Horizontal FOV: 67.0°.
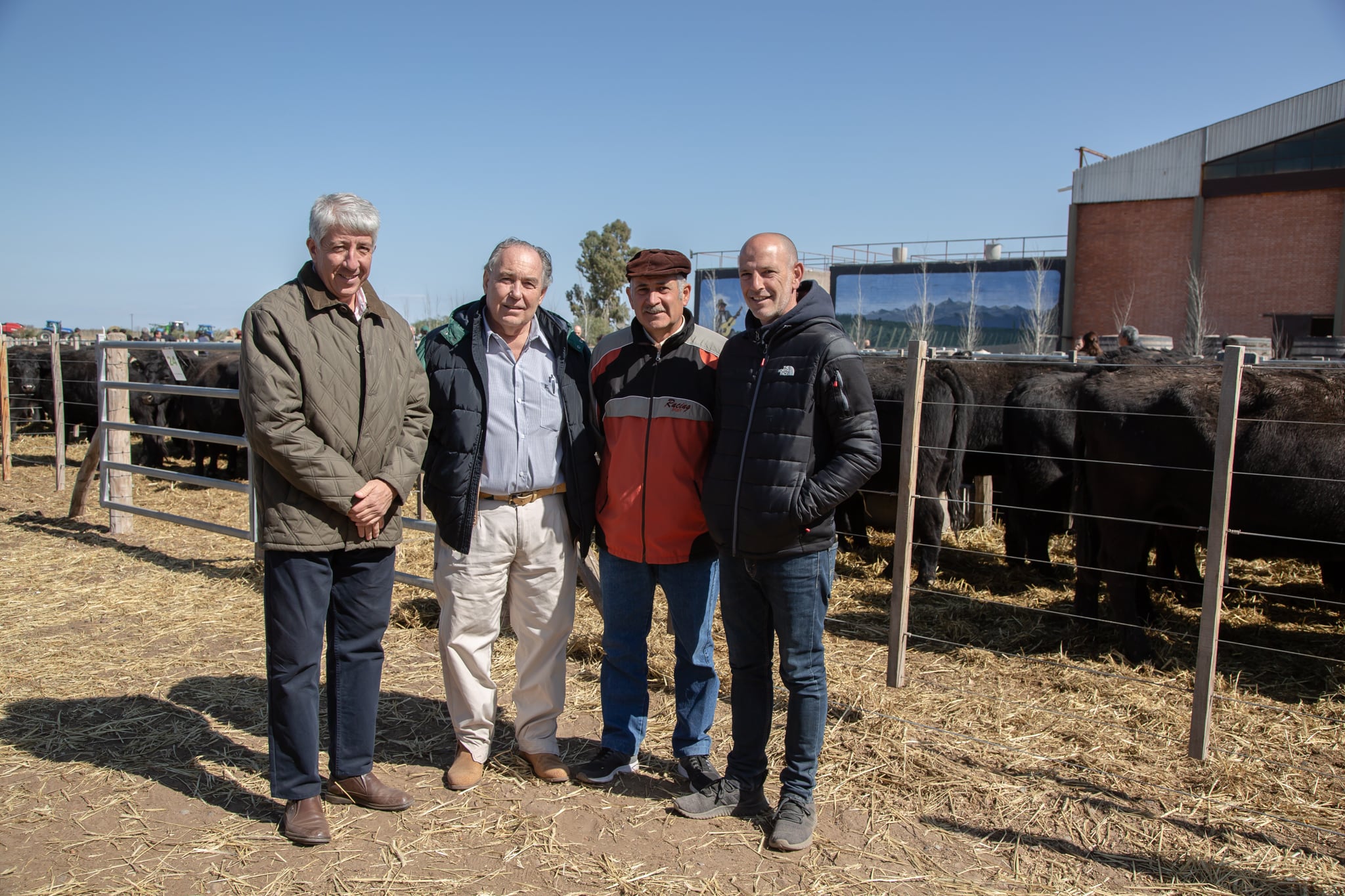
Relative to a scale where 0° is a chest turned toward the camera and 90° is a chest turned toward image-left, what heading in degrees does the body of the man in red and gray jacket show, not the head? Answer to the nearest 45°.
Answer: approximately 0°

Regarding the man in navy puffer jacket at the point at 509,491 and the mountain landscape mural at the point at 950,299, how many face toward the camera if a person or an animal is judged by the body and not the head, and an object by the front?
2

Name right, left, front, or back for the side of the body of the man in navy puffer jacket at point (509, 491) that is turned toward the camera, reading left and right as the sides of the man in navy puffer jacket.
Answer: front

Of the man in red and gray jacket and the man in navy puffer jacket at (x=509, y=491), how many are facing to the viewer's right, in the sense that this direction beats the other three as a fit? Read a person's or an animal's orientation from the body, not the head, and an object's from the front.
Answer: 0

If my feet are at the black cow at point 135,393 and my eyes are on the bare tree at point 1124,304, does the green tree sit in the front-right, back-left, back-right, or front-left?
front-left

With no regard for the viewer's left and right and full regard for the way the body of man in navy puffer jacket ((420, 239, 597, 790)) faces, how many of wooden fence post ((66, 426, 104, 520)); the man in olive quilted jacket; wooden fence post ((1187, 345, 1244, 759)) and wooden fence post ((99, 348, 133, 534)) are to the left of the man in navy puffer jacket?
1

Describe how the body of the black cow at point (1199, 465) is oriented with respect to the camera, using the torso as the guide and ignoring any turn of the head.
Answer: to the viewer's right

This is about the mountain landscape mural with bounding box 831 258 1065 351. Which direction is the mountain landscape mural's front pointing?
toward the camera

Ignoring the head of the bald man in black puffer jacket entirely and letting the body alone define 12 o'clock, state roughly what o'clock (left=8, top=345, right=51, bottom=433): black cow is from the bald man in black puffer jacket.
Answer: The black cow is roughly at 3 o'clock from the bald man in black puffer jacket.
